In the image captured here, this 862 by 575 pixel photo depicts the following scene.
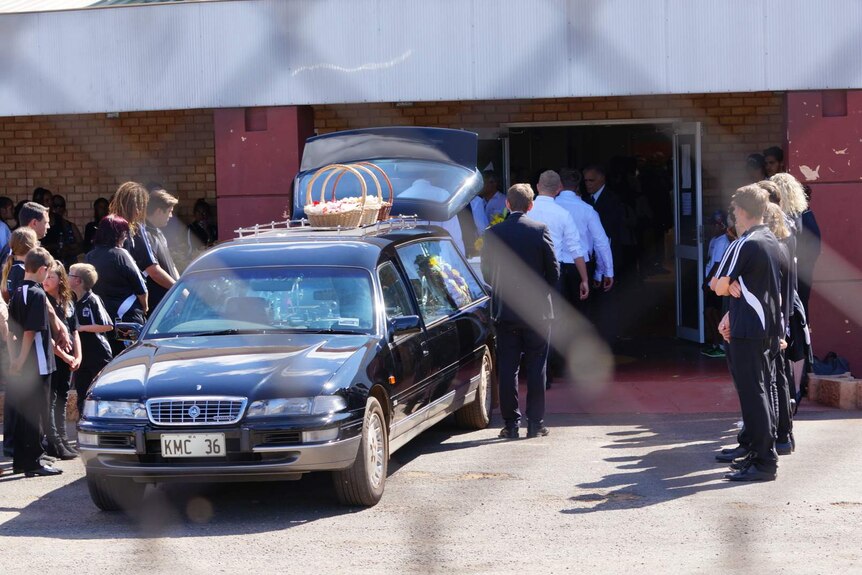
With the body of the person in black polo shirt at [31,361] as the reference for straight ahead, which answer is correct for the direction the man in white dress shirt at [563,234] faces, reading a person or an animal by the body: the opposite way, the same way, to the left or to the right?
to the left

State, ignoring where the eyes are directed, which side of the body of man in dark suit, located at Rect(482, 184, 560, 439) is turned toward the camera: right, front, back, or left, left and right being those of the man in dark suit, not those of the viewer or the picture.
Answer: back

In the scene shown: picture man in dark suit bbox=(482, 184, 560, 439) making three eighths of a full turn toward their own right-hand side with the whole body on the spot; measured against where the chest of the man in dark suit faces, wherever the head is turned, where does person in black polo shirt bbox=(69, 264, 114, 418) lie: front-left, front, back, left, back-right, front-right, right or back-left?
back-right

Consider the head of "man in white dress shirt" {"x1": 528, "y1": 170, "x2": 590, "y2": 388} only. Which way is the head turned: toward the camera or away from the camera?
away from the camera

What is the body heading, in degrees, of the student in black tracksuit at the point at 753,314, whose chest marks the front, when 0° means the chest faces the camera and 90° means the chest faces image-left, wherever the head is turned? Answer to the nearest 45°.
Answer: approximately 90°

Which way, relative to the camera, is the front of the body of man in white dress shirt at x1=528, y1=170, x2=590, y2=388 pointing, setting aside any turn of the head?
away from the camera

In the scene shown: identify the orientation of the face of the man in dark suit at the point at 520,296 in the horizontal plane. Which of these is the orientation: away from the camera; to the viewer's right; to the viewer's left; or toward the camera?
away from the camera

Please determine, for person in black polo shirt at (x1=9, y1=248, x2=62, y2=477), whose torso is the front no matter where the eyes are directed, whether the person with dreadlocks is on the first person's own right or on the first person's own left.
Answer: on the first person's own left

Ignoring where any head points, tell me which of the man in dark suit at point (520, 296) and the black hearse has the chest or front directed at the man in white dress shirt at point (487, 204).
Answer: the man in dark suit

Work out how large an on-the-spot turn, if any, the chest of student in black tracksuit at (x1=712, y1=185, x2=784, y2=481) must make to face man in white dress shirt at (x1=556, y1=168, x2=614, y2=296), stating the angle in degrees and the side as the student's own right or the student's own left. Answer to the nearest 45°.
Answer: approximately 90° to the student's own right

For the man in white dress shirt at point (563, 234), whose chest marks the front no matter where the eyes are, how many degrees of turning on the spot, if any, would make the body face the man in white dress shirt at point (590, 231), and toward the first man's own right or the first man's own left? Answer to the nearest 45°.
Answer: approximately 45° to the first man's own right
